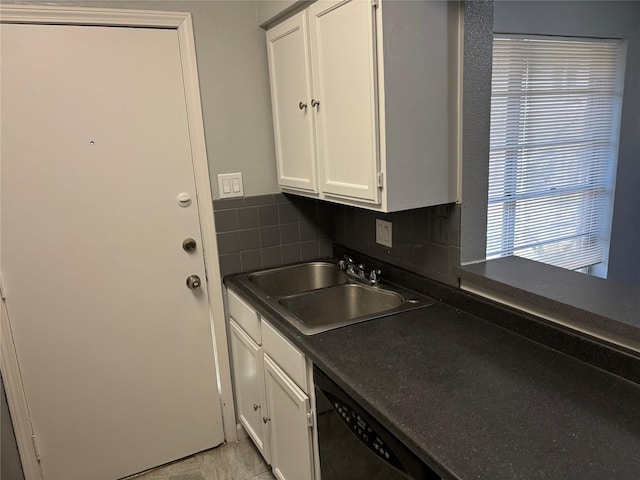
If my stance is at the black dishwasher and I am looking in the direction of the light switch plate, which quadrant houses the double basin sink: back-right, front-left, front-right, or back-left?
front-right

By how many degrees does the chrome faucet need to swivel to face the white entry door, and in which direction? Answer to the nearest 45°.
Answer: approximately 45° to its right

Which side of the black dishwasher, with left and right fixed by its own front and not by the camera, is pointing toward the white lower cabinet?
right

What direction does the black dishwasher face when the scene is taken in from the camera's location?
facing the viewer and to the left of the viewer

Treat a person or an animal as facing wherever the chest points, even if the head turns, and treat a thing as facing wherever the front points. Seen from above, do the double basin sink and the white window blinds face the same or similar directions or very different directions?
same or similar directions

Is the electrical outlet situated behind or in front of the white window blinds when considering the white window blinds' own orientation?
in front

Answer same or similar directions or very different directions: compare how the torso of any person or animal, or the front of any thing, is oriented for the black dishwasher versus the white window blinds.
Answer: same or similar directions

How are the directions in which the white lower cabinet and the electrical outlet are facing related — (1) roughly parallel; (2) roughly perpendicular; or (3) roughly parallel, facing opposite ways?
roughly parallel

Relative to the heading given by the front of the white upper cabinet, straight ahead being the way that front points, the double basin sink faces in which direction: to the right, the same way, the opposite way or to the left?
the same way

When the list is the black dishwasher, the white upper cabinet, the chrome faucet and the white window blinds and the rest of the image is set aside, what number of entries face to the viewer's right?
0

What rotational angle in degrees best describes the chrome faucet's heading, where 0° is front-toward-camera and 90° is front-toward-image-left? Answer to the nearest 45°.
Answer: approximately 45°

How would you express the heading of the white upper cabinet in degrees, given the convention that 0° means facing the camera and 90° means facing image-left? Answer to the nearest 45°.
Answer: approximately 45°

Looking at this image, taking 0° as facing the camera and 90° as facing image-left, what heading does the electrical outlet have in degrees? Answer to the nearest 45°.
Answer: approximately 45°
